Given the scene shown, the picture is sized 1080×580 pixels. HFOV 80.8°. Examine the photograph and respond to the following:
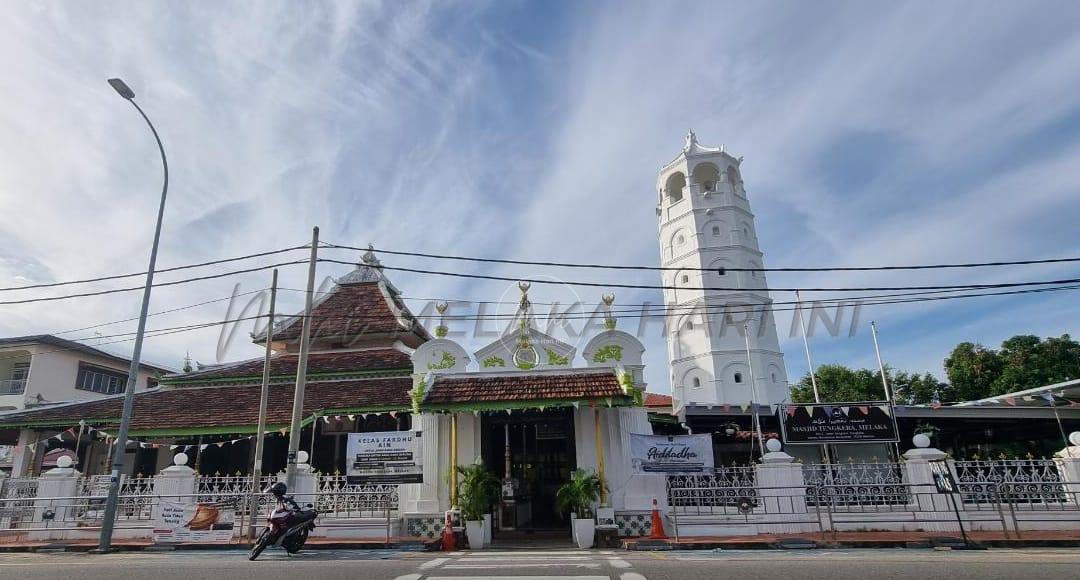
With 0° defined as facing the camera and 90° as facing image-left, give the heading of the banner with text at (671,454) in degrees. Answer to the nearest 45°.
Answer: approximately 0°

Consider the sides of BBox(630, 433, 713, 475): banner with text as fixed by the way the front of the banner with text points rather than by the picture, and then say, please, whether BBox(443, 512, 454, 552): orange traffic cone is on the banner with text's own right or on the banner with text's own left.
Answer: on the banner with text's own right

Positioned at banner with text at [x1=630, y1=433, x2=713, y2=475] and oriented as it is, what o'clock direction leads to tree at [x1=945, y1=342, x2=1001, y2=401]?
The tree is roughly at 7 o'clock from the banner with text.

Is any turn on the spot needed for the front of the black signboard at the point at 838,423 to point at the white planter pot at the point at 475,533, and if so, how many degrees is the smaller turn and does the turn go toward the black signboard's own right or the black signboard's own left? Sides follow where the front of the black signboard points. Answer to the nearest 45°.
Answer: approximately 45° to the black signboard's own right

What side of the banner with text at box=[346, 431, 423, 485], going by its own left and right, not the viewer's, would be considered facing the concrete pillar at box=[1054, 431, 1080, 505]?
left

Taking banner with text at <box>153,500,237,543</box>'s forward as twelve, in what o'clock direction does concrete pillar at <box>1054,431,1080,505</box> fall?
The concrete pillar is roughly at 10 o'clock from the banner with text.

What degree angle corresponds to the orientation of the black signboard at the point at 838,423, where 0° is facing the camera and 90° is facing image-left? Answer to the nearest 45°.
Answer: approximately 0°

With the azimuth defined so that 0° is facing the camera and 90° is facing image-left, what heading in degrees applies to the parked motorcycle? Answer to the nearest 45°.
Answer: approximately 45°

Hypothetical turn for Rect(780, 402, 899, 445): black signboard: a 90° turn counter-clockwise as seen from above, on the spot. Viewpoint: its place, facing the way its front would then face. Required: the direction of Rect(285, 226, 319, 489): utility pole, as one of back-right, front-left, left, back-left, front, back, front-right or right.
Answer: back-right

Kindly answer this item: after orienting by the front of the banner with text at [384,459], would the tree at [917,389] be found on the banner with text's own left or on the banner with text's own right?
on the banner with text's own left
